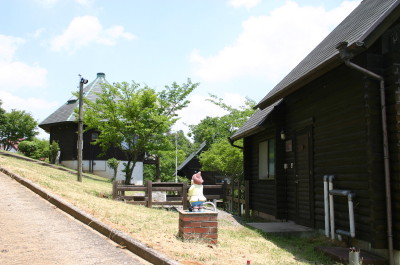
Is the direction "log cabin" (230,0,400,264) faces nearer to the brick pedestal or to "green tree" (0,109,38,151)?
the brick pedestal

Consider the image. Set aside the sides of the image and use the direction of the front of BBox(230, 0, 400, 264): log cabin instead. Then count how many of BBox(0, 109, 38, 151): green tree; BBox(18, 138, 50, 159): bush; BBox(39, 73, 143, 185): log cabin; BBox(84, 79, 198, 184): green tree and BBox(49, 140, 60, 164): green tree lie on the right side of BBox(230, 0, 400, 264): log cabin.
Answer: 5

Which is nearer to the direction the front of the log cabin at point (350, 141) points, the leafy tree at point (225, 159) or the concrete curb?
the concrete curb

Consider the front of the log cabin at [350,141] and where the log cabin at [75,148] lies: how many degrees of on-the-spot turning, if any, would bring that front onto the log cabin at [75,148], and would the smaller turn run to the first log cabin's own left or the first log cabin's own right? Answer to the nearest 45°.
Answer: approximately 90° to the first log cabin's own right

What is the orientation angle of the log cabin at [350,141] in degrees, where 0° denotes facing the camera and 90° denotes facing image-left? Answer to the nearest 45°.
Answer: approximately 45°

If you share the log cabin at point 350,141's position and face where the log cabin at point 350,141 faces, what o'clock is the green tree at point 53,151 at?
The green tree is roughly at 3 o'clock from the log cabin.

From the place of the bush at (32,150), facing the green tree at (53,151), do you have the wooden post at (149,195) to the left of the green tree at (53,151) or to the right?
right

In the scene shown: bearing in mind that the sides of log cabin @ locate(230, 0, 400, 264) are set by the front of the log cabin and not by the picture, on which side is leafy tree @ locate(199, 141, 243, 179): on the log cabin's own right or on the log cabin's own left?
on the log cabin's own right

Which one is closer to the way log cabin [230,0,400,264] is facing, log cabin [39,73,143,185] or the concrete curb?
the concrete curb

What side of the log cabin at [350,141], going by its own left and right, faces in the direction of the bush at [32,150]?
right

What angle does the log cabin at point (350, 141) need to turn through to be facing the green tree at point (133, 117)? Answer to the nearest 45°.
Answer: approximately 90° to its right
